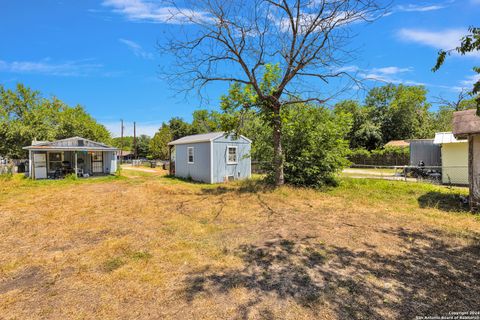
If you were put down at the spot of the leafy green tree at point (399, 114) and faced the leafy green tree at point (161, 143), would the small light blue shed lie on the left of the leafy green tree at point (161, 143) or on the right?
left

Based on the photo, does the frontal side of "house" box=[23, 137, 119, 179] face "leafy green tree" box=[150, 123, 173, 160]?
no

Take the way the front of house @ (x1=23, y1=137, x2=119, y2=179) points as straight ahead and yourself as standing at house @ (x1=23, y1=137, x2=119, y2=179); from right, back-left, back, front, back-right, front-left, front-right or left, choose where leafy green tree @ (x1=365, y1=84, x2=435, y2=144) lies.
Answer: left

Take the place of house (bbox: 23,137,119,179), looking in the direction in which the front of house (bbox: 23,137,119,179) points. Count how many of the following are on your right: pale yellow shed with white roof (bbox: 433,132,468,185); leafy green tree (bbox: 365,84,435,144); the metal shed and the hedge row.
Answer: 0

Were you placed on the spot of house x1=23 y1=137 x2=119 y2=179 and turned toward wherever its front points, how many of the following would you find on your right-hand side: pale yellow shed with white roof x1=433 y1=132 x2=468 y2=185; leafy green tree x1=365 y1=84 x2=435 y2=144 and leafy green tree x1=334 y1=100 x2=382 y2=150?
0

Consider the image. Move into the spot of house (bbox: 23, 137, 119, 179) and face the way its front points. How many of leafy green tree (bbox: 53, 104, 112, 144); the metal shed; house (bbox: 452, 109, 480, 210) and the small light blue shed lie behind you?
1

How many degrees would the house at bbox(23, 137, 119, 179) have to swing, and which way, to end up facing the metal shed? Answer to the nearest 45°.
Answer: approximately 45° to its left

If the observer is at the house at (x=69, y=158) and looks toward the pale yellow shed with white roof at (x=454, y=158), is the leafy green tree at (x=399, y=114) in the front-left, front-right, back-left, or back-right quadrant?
front-left

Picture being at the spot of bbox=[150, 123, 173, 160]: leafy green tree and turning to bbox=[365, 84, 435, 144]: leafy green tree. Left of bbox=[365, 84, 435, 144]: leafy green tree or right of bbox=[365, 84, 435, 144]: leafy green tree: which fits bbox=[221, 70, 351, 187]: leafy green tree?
right

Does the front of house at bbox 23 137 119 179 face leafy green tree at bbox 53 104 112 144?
no

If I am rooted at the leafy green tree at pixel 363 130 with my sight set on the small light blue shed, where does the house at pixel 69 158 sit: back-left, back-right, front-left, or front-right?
front-right

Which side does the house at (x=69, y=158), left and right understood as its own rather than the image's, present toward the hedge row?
left

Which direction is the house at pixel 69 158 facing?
toward the camera

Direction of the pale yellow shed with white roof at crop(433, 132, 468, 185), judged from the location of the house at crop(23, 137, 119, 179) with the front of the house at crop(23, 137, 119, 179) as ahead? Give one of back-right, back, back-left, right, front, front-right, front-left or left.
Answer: front-left

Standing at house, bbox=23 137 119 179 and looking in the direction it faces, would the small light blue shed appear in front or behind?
in front

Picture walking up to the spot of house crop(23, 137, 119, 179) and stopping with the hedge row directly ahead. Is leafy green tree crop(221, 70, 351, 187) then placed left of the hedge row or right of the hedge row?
right

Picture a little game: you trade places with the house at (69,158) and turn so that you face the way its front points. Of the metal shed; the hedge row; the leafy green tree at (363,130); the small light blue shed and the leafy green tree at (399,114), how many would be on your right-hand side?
0

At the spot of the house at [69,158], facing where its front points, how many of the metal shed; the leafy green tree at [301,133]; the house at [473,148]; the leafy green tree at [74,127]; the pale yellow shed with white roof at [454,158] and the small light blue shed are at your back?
1

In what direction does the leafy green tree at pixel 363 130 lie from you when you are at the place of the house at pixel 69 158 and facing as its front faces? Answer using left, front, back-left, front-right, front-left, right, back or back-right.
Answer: left
